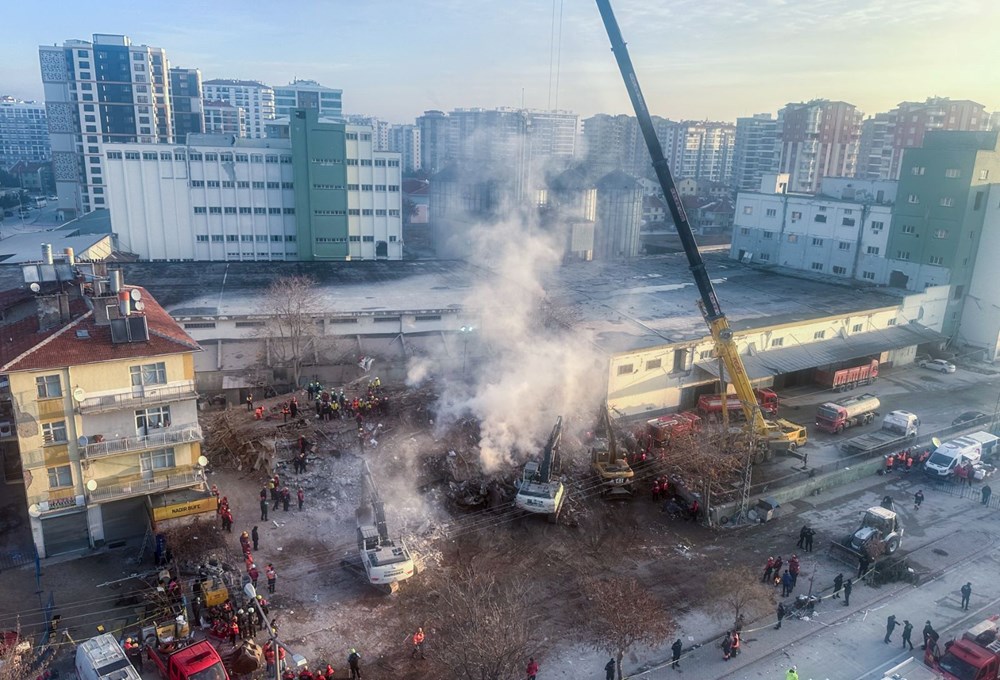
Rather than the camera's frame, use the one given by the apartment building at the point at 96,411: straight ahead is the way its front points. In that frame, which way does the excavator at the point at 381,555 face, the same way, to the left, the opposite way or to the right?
the opposite way

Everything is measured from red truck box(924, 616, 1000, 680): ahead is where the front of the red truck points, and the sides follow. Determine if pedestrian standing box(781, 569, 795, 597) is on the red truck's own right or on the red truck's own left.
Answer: on the red truck's own right

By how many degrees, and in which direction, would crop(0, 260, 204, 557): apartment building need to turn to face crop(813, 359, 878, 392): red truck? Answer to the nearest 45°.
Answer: approximately 90° to its left

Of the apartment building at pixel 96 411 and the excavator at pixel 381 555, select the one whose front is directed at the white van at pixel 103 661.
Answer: the apartment building

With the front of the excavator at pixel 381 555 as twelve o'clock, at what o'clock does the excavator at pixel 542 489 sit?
the excavator at pixel 542 489 is roughly at 2 o'clock from the excavator at pixel 381 555.

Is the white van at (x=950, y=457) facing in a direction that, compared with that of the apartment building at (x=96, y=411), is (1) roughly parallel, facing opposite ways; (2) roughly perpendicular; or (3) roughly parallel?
roughly perpendicular

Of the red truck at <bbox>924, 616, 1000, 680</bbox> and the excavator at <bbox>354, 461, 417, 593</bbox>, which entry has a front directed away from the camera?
the excavator

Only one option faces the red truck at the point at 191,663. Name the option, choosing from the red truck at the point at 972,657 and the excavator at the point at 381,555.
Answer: the red truck at the point at 972,657

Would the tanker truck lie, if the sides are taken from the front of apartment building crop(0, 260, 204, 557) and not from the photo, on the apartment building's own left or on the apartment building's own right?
on the apartment building's own left

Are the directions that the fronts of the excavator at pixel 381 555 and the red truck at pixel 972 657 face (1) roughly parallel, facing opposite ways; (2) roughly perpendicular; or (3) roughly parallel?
roughly perpendicular
